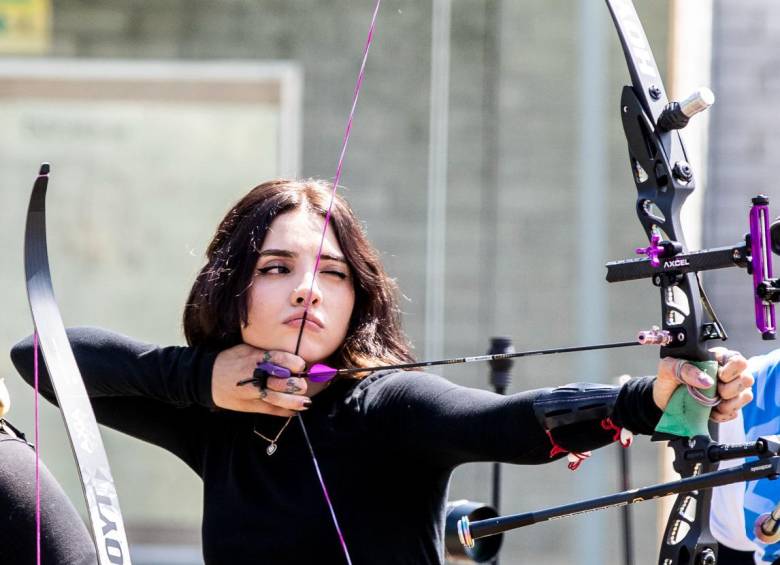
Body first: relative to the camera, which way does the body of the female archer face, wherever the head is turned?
toward the camera

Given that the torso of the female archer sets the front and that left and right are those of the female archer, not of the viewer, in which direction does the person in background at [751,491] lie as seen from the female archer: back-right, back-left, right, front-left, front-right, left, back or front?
left
